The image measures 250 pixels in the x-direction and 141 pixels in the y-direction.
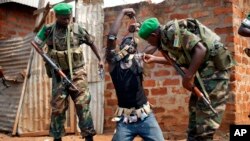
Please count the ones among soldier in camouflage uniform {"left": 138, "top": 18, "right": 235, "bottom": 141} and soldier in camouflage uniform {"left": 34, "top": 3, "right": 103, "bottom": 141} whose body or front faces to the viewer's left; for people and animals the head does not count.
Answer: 1

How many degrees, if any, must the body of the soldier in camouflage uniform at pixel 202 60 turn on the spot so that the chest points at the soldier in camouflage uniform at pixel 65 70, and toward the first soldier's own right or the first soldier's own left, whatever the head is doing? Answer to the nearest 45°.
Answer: approximately 45° to the first soldier's own right

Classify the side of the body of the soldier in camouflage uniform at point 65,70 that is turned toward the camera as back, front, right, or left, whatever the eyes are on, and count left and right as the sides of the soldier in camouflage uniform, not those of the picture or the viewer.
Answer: front

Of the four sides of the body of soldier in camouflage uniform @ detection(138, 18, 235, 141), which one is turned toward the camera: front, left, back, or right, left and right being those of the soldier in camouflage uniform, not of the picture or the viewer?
left

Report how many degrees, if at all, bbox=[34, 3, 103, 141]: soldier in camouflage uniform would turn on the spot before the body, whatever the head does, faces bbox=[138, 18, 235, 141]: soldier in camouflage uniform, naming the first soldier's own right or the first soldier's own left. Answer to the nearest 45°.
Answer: approximately 45° to the first soldier's own left
